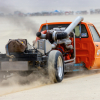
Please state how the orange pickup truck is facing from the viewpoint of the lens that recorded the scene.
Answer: facing away from the viewer and to the right of the viewer
